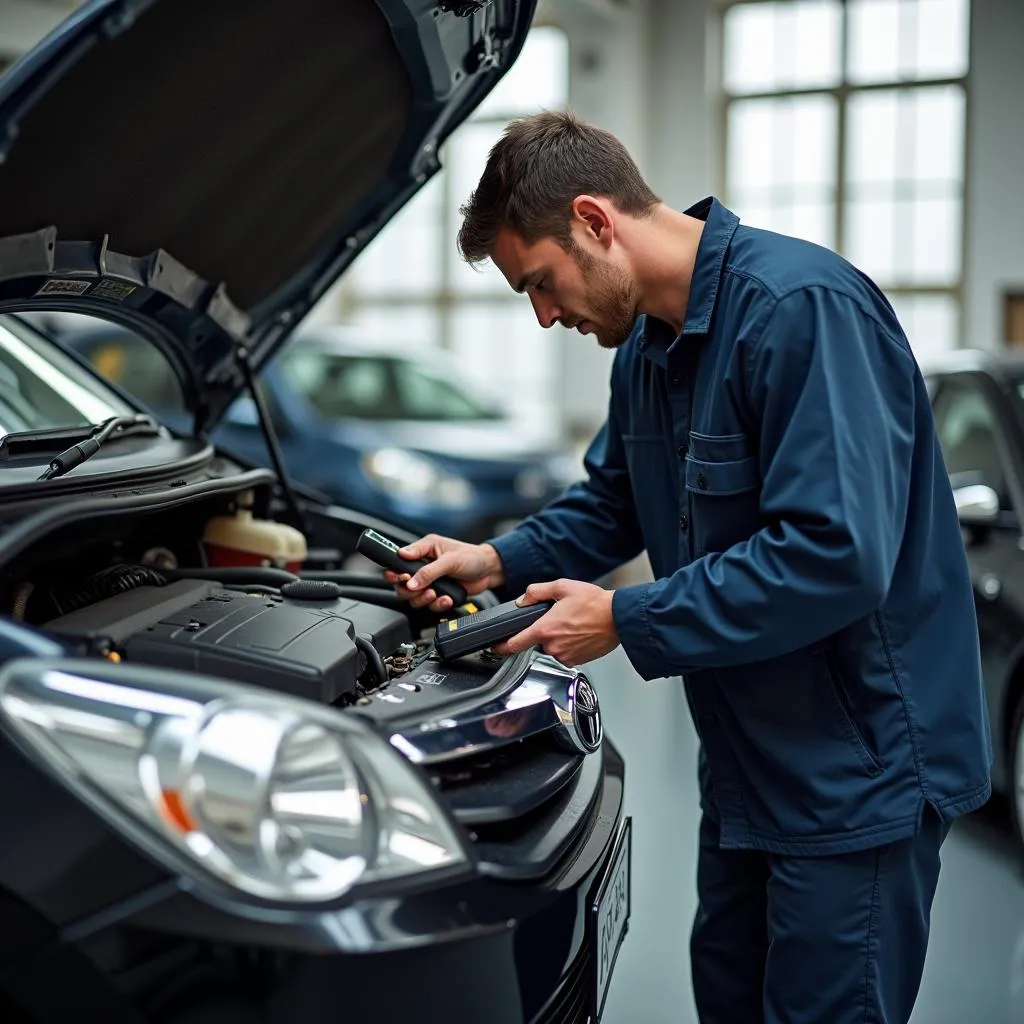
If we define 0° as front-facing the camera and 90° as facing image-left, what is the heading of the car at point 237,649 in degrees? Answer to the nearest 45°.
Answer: approximately 315°

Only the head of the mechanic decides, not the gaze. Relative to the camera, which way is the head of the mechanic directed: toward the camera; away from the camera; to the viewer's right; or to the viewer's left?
to the viewer's left

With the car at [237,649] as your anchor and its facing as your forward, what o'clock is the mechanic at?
The mechanic is roughly at 11 o'clock from the car.

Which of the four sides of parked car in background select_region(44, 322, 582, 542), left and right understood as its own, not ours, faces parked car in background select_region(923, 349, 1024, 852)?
front

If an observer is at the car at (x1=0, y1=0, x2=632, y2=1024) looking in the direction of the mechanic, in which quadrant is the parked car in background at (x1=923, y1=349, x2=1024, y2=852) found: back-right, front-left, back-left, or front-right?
front-left

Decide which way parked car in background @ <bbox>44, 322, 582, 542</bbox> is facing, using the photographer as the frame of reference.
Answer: facing the viewer and to the right of the viewer

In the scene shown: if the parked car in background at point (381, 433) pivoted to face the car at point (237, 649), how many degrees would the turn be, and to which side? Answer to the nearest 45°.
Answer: approximately 45° to its right

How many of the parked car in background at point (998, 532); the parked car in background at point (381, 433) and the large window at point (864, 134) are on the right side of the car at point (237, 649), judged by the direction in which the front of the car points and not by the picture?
0

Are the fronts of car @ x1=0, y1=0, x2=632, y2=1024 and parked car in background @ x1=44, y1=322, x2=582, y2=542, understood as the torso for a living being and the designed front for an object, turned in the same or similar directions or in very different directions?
same or similar directions

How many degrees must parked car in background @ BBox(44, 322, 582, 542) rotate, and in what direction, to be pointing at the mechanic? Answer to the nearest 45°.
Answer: approximately 45° to its right

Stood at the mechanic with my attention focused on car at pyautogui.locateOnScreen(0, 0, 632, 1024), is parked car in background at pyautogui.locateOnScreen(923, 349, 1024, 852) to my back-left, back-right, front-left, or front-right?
back-right

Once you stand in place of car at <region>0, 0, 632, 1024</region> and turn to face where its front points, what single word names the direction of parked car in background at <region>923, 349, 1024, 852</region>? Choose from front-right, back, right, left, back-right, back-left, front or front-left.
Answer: left

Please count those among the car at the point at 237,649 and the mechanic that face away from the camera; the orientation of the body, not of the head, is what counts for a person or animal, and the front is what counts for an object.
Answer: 0
